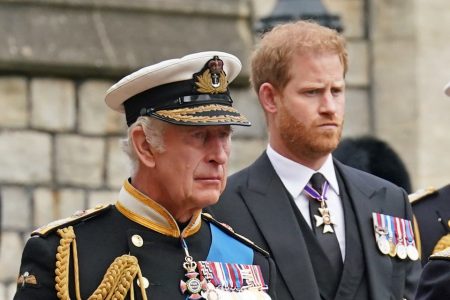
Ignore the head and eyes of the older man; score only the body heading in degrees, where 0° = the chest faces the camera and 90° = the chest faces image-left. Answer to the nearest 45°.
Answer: approximately 315°

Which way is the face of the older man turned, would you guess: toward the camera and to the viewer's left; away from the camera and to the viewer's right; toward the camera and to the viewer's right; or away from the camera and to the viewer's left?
toward the camera and to the viewer's right

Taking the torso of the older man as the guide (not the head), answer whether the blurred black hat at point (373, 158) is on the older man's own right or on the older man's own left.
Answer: on the older man's own left
